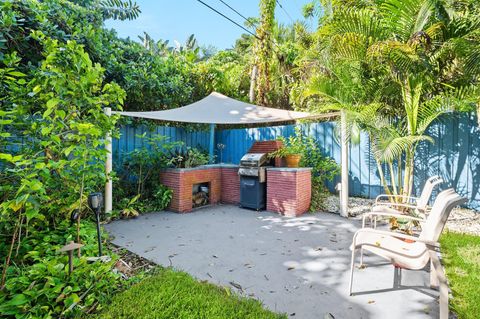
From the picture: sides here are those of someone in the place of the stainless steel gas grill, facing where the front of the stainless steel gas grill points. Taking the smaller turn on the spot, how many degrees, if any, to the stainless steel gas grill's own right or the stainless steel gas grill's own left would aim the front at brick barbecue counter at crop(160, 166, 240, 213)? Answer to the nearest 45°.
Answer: approximately 45° to the stainless steel gas grill's own right

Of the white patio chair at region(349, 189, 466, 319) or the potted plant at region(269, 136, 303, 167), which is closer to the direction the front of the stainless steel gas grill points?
the white patio chair

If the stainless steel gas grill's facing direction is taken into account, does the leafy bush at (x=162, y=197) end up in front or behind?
in front

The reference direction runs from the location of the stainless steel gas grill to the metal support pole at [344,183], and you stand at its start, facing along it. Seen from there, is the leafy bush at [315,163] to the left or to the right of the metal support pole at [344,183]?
left

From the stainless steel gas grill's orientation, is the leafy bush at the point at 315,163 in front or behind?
behind

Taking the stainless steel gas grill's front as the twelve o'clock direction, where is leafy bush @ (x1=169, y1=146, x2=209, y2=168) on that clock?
The leafy bush is roughly at 2 o'clock from the stainless steel gas grill.

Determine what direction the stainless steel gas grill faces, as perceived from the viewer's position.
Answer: facing the viewer and to the left of the viewer

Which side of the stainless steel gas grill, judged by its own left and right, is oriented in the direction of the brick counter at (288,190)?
left

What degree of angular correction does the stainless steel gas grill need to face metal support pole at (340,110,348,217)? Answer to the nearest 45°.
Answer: approximately 135° to its left
